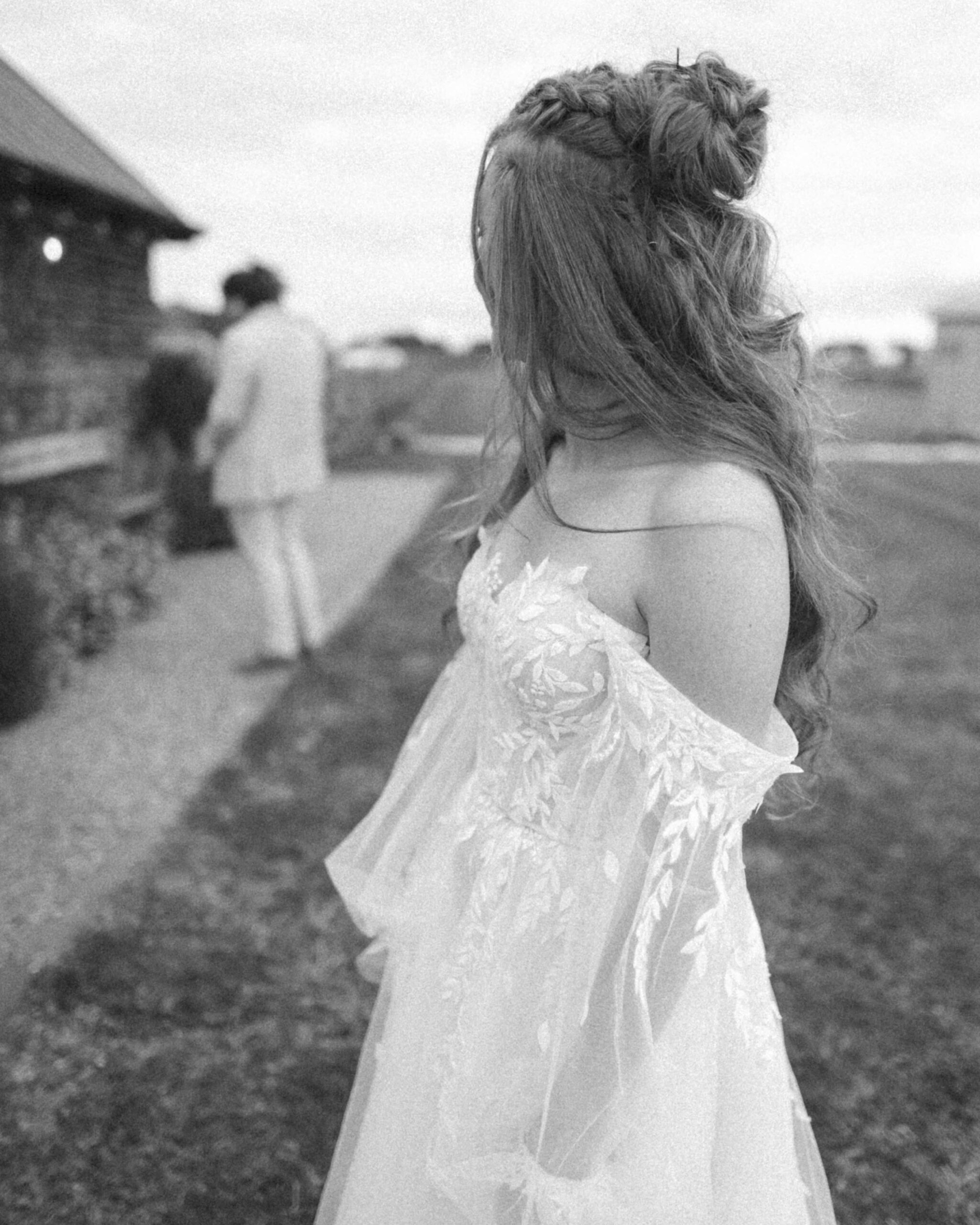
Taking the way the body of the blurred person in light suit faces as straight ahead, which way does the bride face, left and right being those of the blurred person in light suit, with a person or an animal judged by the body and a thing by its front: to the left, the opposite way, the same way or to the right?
to the left

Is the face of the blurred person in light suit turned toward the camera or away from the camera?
away from the camera

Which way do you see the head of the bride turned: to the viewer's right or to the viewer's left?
to the viewer's left

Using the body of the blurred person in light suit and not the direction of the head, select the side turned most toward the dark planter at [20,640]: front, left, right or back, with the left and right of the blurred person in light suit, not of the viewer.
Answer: left

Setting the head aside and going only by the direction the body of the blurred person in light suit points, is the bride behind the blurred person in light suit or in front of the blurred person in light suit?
behind

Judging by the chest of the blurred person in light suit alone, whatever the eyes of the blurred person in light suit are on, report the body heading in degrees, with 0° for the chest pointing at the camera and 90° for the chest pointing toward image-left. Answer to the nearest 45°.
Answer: approximately 135°

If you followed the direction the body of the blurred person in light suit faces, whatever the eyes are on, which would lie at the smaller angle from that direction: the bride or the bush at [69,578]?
the bush
